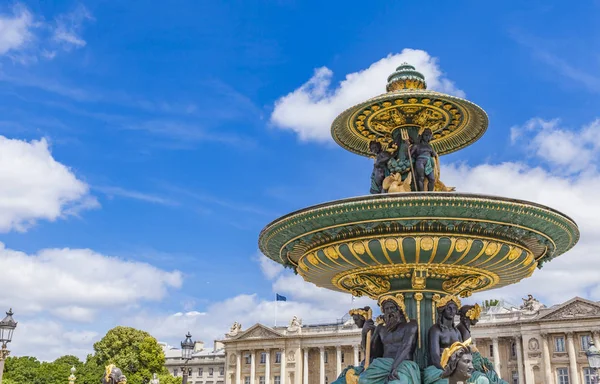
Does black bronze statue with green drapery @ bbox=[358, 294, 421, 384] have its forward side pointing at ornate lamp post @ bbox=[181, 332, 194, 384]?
no

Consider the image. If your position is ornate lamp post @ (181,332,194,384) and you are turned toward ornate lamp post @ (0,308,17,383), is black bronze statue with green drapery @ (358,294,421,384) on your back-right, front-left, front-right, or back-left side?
front-left

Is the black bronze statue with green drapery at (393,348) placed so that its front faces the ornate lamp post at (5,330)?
no

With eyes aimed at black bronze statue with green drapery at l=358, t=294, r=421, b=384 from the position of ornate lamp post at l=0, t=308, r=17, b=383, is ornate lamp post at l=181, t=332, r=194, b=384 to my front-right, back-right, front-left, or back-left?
back-left

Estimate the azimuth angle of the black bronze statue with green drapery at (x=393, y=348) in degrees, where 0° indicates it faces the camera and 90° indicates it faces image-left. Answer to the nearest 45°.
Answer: approximately 45°

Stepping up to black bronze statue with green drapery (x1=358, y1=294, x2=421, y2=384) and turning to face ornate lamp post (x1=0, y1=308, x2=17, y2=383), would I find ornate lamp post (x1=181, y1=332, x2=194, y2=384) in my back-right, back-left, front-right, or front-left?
front-right
